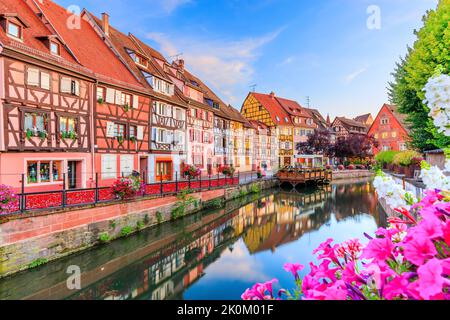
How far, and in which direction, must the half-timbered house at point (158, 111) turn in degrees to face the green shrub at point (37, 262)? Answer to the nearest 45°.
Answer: approximately 45° to its right

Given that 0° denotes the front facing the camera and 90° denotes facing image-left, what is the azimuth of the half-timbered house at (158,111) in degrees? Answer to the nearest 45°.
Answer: approximately 315°

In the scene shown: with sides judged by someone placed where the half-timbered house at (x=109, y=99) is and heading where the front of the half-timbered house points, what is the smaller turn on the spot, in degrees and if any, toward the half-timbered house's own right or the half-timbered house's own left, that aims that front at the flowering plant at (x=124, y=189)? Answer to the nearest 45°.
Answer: approximately 45° to the half-timbered house's own right

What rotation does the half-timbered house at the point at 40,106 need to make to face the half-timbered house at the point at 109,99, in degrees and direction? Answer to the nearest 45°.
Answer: approximately 90° to its left

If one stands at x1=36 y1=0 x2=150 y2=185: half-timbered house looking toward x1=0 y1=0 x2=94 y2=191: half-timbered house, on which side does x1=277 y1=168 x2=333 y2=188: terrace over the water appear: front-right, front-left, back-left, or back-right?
back-left

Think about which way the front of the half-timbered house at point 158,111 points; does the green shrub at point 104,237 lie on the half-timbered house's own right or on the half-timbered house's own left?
on the half-timbered house's own right

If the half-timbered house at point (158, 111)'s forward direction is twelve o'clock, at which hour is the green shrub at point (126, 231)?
The green shrub is roughly at 2 o'clock from the half-timbered house.

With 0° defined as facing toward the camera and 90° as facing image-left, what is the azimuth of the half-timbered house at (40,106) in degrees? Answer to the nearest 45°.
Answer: approximately 315°

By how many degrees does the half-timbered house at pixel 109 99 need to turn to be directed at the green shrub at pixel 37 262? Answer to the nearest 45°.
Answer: approximately 45° to its right

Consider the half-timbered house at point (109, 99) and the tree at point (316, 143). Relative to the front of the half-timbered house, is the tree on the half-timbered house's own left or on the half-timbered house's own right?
on the half-timbered house's own left

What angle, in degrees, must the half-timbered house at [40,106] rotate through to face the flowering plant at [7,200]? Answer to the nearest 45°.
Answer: approximately 45° to its right

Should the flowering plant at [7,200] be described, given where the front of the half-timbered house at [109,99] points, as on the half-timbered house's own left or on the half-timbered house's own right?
on the half-timbered house's own right
